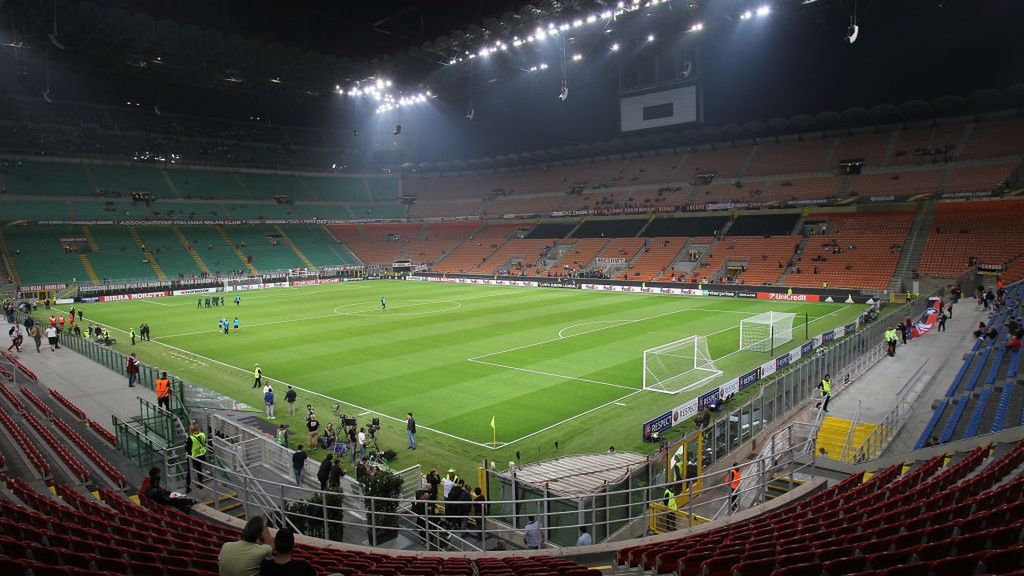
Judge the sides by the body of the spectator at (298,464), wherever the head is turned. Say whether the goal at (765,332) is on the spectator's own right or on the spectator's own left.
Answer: on the spectator's own right

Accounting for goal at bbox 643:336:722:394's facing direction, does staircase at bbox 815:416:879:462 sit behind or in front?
behind

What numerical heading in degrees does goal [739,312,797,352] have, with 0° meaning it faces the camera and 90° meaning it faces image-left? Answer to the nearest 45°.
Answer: approximately 135°

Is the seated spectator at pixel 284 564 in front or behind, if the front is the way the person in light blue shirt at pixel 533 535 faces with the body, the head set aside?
behind

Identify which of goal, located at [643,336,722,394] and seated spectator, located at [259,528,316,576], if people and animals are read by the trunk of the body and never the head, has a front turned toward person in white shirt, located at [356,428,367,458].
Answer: the seated spectator

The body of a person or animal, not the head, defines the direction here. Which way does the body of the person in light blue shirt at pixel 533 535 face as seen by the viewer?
away from the camera

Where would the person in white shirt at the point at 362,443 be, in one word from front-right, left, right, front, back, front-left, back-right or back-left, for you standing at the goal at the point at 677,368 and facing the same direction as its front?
left

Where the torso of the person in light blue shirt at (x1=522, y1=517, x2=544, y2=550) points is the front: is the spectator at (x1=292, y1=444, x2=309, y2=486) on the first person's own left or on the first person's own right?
on the first person's own left

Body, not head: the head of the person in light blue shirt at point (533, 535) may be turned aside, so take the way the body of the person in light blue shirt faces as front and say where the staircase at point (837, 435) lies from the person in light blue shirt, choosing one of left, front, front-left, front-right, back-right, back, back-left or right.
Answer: front-right

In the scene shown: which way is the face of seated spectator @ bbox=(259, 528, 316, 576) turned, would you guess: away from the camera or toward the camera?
away from the camera

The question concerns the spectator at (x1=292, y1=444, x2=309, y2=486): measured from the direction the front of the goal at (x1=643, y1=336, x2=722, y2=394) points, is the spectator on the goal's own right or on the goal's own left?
on the goal's own left

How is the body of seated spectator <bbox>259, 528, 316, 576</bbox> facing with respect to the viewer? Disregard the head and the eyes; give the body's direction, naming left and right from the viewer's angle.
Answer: facing away from the viewer

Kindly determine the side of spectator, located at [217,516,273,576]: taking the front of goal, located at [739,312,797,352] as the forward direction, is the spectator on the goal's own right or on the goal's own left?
on the goal's own left

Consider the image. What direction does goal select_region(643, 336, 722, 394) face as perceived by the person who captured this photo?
facing away from the viewer and to the left of the viewer

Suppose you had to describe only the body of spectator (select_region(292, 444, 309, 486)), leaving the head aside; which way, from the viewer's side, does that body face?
away from the camera
